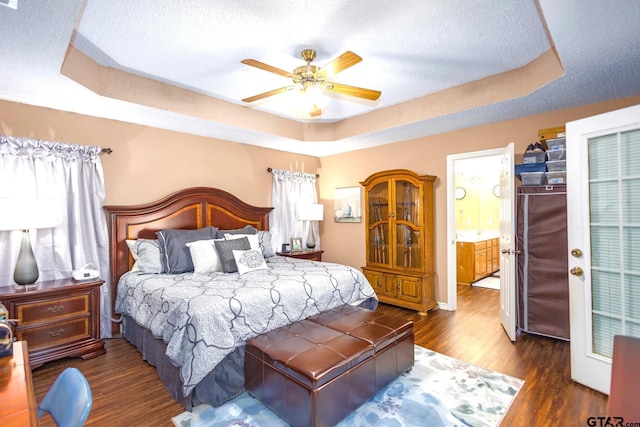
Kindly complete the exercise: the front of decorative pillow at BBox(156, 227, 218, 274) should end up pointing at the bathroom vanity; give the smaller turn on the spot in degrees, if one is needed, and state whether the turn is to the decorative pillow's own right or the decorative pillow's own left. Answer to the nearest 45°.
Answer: approximately 45° to the decorative pillow's own left

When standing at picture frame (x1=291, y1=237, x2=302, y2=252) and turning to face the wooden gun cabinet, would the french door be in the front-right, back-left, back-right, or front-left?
front-right

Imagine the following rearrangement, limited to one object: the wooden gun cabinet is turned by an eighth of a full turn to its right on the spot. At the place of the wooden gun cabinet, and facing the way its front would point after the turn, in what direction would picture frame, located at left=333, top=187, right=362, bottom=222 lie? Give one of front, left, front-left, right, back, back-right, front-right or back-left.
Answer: front-right

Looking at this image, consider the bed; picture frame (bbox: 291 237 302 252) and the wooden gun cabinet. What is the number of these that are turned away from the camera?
0

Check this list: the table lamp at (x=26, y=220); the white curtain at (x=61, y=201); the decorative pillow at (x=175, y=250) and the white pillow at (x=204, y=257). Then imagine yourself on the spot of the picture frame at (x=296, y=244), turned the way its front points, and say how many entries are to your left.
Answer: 0

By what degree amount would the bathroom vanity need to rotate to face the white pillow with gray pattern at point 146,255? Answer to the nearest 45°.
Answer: approximately 90° to its right

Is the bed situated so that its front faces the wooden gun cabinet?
no

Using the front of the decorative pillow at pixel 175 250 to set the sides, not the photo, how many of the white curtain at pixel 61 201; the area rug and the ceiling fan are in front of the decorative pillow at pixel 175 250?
2

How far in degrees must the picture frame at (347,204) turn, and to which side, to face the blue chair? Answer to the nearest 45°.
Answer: approximately 45° to its left

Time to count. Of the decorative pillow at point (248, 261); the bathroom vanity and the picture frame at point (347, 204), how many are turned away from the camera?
0

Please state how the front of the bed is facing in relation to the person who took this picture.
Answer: facing the viewer and to the right of the viewer

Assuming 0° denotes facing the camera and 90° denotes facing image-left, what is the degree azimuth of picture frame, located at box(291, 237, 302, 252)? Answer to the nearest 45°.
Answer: approximately 0°

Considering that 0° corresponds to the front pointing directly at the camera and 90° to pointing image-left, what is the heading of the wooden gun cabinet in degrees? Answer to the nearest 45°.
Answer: approximately 45°

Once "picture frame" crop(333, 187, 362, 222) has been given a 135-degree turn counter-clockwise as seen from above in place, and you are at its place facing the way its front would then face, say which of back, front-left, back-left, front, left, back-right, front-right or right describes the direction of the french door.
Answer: front-right

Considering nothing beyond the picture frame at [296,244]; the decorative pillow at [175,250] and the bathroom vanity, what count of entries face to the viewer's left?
0

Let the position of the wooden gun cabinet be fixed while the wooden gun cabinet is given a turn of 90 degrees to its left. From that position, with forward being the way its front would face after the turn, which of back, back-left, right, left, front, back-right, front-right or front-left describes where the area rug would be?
front-right

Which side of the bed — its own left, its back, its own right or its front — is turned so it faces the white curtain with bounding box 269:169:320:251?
left
